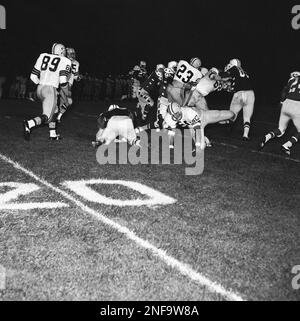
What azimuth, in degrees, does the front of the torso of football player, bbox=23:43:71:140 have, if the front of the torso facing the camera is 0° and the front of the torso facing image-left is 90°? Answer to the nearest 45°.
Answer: approximately 225°

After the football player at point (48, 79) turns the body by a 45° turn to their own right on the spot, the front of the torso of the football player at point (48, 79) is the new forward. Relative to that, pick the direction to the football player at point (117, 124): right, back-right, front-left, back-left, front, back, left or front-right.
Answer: front-right

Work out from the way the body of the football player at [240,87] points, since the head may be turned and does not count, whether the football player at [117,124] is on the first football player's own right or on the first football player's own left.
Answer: on the first football player's own left

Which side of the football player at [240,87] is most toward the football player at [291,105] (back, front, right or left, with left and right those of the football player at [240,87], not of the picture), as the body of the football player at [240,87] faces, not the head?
back

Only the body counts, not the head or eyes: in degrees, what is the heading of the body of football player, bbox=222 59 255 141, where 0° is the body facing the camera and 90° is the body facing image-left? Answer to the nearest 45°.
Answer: approximately 135°
